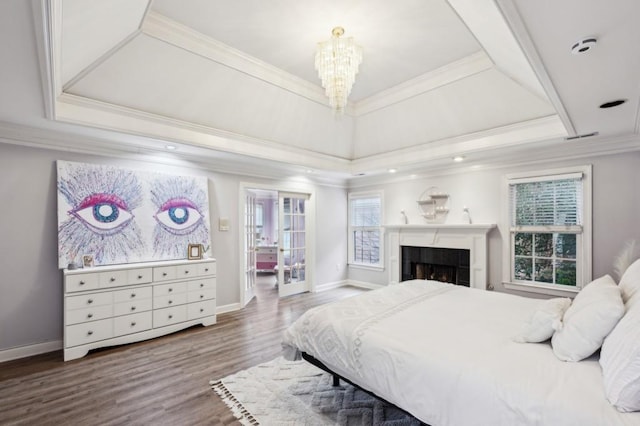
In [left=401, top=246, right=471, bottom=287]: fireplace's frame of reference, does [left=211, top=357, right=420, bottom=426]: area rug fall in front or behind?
in front

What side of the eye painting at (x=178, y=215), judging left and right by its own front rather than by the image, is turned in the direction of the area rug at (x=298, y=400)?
front

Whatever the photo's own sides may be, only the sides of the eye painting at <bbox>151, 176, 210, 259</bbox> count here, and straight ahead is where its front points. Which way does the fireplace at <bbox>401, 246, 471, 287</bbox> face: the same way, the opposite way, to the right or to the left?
to the right

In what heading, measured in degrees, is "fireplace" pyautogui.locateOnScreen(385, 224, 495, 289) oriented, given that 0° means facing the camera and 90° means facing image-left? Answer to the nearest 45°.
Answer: approximately 45°

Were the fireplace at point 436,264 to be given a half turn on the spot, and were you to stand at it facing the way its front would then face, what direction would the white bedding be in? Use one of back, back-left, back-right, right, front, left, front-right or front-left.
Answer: back-right

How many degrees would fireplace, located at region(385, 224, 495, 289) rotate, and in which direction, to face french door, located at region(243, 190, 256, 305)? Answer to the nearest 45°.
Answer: approximately 45° to its right

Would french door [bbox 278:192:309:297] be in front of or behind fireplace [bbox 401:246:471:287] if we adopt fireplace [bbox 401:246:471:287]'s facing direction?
in front

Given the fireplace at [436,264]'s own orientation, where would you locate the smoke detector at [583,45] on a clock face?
The smoke detector is roughly at 10 o'clock from the fireplace.

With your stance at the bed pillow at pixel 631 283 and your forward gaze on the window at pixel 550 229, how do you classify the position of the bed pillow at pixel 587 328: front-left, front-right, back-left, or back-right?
back-left

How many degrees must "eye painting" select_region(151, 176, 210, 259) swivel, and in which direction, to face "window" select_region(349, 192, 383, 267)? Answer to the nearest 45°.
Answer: approximately 90° to its left

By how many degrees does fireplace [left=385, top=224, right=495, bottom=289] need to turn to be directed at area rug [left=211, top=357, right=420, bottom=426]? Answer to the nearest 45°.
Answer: approximately 45° to its left

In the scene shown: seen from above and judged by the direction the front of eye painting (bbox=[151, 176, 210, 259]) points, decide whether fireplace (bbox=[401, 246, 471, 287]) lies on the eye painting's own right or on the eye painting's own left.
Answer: on the eye painting's own left
